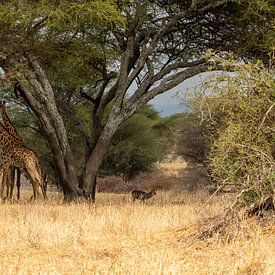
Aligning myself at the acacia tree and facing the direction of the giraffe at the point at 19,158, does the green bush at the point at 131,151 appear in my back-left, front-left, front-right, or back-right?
back-right

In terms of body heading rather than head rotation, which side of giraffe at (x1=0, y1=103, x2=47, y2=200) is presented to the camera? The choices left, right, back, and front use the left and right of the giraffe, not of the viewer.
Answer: left

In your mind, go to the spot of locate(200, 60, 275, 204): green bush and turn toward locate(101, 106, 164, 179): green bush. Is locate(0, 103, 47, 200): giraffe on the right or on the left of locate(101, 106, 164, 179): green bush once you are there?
left

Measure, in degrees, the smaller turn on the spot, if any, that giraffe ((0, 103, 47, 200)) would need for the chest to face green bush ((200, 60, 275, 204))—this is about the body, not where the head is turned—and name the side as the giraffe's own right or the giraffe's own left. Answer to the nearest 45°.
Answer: approximately 135° to the giraffe's own left

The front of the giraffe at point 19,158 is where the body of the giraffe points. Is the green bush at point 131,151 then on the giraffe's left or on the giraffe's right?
on the giraffe's right
